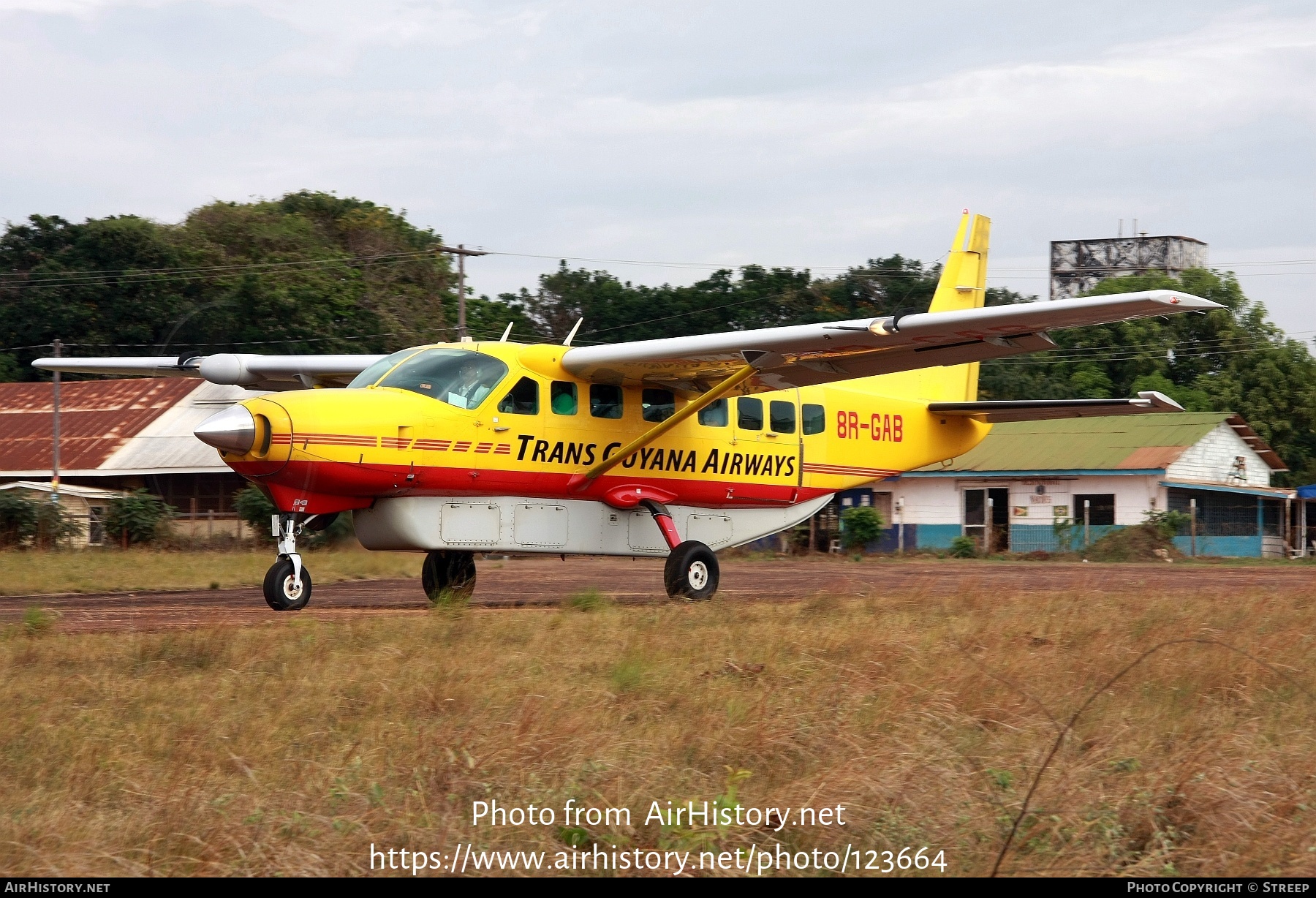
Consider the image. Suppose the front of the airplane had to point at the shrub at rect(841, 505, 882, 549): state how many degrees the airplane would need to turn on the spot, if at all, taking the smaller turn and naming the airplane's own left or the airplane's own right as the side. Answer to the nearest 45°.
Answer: approximately 135° to the airplane's own right

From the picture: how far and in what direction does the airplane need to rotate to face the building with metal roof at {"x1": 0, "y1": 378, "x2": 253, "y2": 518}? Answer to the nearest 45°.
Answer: approximately 90° to its right

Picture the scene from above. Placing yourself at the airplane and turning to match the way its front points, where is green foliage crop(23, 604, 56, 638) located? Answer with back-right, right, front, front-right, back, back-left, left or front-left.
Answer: front

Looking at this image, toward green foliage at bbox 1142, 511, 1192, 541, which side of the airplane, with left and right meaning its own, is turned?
back

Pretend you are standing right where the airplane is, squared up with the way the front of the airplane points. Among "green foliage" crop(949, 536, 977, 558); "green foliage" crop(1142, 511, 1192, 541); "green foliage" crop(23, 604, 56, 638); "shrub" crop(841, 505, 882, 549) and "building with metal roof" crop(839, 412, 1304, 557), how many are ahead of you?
1

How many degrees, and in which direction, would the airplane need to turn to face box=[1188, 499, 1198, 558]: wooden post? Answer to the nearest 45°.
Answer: approximately 180°

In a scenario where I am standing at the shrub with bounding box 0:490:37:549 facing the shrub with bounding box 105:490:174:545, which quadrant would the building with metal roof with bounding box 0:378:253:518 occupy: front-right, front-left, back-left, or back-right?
front-left

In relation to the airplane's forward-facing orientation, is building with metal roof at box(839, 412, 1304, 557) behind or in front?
behind

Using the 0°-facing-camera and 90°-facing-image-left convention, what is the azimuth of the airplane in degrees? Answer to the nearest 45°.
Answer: approximately 45°
